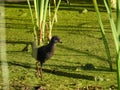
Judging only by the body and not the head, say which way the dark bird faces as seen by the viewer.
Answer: to the viewer's right
